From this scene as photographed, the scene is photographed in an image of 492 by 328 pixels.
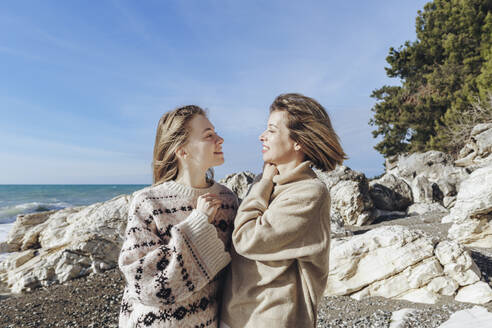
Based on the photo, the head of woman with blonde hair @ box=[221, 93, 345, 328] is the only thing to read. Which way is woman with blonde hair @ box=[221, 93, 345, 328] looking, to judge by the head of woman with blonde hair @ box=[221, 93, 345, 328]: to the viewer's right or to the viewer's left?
to the viewer's left

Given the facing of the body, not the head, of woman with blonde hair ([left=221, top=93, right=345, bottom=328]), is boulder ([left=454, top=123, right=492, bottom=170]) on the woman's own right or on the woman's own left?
on the woman's own right

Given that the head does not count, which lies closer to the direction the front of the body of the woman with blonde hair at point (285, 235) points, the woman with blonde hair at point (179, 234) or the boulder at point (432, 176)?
the woman with blonde hair

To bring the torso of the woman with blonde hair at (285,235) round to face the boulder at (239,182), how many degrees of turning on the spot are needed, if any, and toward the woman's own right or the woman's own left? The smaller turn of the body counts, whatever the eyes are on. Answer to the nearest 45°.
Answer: approximately 90° to the woman's own right

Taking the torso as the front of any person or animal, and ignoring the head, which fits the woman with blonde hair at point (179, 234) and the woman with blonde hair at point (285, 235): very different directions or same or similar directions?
very different directions

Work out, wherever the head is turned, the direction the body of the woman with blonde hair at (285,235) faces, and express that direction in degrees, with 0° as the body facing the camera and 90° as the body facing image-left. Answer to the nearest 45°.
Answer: approximately 90°

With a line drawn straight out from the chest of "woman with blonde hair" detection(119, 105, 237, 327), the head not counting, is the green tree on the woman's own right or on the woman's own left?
on the woman's own left

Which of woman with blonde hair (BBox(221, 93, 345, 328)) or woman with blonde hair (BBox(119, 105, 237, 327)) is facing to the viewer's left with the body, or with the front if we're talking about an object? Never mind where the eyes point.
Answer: woman with blonde hair (BBox(221, 93, 345, 328))

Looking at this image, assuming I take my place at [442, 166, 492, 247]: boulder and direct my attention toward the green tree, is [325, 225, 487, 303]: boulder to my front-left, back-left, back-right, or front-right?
back-left

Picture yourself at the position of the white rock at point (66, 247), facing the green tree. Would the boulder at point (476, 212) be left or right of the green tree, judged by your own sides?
right

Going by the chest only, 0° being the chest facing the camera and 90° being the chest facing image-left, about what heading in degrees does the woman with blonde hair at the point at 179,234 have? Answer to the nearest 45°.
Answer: approximately 315°

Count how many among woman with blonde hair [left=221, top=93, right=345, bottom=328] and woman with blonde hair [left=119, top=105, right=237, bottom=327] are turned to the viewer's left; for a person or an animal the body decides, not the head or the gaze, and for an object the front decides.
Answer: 1
